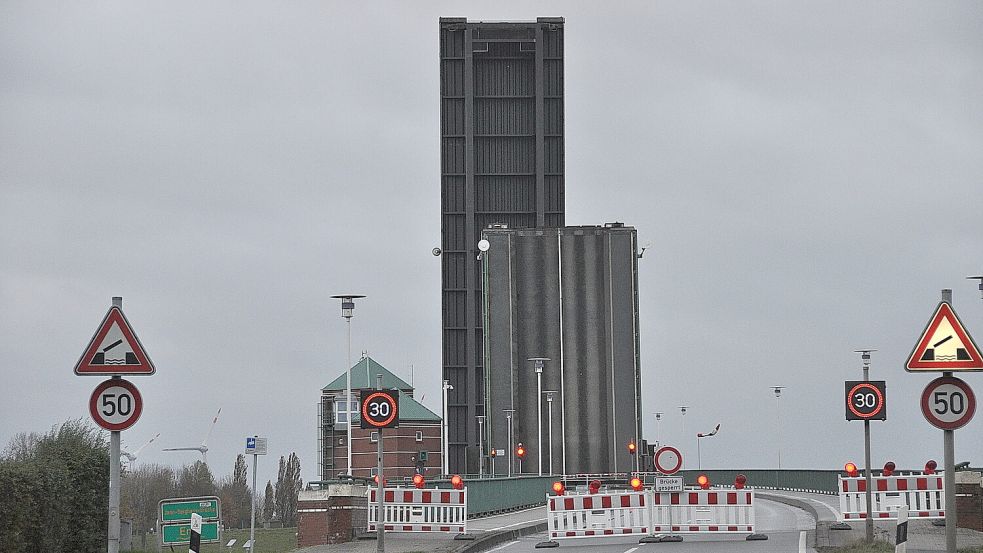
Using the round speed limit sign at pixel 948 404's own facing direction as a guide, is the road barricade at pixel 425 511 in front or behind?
behind

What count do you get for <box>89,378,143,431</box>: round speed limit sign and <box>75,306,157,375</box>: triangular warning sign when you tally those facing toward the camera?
2

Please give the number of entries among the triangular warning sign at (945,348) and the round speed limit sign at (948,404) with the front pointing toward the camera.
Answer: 2

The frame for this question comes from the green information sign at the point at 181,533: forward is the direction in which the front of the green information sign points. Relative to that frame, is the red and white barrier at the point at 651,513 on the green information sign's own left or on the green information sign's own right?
on the green information sign's own left

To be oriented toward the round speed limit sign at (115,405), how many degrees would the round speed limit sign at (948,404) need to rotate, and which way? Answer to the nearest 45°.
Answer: approximately 90° to its right

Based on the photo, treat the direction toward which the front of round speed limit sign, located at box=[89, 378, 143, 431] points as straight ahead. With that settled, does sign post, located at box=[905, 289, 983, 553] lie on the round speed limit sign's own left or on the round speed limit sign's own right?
on the round speed limit sign's own left
